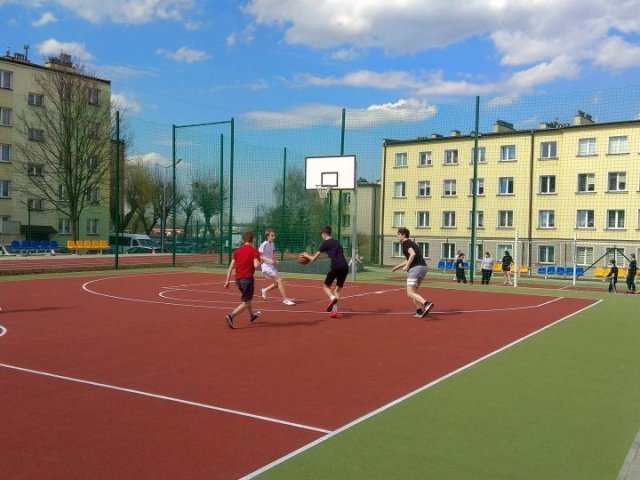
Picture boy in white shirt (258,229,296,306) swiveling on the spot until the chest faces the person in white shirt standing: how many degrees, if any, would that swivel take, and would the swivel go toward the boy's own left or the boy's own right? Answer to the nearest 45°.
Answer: approximately 90° to the boy's own left

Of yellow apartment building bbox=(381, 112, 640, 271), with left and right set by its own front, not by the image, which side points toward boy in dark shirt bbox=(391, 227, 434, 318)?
front

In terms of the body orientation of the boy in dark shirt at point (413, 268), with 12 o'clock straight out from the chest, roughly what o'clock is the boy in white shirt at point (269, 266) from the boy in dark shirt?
The boy in white shirt is roughly at 1 o'clock from the boy in dark shirt.

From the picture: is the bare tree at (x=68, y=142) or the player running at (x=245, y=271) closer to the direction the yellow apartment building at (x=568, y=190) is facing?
the player running

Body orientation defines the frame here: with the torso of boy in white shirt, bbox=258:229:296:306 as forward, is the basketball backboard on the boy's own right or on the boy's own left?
on the boy's own left

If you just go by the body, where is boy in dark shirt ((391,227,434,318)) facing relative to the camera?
to the viewer's left

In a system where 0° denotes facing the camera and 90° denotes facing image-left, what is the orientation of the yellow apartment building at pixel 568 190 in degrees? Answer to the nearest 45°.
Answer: approximately 0°

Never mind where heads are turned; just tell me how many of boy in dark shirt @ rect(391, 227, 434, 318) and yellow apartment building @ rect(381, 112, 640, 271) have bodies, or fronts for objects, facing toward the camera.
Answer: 1

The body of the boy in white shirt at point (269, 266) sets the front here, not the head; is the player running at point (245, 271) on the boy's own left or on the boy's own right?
on the boy's own right

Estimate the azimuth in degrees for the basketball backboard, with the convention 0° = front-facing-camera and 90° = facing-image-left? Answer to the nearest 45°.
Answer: approximately 45°

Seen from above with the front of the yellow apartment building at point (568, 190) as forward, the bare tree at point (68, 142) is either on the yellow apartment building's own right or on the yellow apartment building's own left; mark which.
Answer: on the yellow apartment building's own right

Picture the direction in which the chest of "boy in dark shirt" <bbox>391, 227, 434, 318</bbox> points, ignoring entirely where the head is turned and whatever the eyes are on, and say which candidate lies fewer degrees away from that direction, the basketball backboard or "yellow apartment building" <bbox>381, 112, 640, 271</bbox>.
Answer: the basketball backboard

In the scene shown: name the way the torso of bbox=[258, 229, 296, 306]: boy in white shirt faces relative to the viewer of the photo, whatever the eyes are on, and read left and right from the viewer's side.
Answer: facing the viewer and to the right of the viewer
